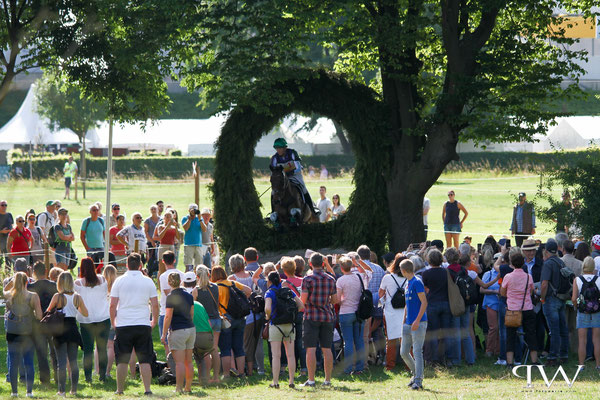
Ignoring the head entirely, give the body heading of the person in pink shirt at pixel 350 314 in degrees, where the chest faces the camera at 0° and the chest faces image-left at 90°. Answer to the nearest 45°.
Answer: approximately 180°

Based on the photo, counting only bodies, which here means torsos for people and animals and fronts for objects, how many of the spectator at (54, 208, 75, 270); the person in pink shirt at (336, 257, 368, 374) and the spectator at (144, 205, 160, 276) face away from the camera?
1

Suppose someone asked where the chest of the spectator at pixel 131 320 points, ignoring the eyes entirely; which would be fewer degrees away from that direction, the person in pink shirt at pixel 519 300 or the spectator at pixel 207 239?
the spectator

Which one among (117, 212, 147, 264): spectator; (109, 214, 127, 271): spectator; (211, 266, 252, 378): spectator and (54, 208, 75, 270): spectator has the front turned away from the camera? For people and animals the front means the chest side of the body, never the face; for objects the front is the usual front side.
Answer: (211, 266, 252, 378): spectator

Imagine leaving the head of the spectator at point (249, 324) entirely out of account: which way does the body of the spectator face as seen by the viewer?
away from the camera

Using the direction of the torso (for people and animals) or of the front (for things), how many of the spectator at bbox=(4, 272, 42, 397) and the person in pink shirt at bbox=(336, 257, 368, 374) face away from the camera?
2

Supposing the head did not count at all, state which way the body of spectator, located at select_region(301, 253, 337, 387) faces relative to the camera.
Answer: away from the camera

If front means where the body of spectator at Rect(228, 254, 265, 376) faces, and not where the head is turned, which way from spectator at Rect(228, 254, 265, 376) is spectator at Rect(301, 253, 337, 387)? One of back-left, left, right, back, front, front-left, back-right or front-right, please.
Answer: back-right

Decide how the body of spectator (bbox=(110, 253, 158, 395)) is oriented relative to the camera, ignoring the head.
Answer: away from the camera

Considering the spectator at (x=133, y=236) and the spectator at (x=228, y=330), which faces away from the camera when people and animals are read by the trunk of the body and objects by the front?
the spectator at (x=228, y=330)

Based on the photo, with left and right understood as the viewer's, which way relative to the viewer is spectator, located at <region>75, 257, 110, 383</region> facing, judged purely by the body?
facing away from the viewer

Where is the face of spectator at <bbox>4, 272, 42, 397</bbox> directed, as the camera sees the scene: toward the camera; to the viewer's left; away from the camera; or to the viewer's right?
away from the camera

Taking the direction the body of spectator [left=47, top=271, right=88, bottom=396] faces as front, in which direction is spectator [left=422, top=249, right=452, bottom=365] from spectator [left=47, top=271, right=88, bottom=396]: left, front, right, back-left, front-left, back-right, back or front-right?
right

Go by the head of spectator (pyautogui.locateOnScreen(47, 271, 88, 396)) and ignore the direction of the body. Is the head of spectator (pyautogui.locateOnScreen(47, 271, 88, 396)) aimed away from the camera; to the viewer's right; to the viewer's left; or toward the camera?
away from the camera

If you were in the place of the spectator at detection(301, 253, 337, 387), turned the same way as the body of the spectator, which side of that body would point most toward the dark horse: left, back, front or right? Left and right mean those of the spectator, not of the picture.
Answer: front
